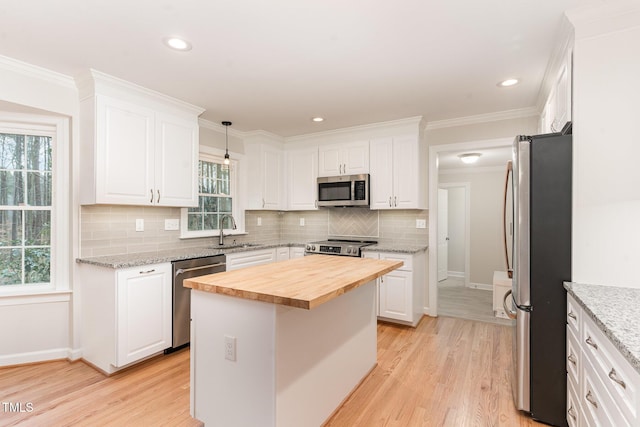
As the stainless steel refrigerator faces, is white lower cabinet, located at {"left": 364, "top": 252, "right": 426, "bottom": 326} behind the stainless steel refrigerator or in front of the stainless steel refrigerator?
in front

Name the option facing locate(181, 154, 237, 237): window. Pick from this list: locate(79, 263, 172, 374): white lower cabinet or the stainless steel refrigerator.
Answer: the stainless steel refrigerator

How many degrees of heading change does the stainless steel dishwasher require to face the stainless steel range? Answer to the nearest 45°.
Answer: approximately 45° to its left

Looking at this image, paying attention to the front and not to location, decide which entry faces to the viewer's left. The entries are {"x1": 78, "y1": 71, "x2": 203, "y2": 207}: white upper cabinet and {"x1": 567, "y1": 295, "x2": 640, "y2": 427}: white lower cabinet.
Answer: the white lower cabinet

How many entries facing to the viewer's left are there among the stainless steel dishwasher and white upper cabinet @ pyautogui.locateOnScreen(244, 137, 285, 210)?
0

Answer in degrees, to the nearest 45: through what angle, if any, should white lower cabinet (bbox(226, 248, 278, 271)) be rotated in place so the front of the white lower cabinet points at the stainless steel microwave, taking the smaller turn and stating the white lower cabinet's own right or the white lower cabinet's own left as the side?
approximately 45° to the white lower cabinet's own left

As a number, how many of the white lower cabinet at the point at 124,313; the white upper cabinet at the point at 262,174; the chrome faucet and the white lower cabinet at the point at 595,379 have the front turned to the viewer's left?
1

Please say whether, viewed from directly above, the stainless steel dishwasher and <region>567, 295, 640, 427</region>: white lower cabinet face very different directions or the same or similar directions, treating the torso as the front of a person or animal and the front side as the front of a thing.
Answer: very different directions

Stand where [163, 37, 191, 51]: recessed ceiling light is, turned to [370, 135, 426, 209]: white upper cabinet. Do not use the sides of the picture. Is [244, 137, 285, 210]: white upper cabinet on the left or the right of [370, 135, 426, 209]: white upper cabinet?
left

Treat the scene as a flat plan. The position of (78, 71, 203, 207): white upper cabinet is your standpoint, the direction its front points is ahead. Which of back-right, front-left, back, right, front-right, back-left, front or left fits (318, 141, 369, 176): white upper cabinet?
front-left
